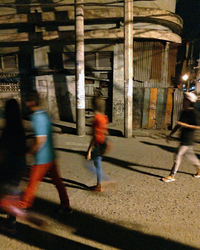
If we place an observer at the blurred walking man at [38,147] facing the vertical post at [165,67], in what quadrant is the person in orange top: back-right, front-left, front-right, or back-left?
front-right

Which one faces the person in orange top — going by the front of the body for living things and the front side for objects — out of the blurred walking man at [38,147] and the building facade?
the building facade

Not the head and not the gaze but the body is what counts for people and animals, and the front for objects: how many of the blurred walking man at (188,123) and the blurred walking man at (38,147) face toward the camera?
0

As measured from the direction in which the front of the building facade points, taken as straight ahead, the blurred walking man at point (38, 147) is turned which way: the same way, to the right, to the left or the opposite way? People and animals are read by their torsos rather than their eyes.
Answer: to the right

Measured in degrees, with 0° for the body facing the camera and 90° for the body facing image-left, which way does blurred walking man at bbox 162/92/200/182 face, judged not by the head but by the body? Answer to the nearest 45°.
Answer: approximately 90°

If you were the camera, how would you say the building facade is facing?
facing the viewer

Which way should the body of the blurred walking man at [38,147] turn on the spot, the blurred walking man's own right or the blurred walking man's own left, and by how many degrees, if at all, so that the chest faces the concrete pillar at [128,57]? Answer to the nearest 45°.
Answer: approximately 135° to the blurred walking man's own right

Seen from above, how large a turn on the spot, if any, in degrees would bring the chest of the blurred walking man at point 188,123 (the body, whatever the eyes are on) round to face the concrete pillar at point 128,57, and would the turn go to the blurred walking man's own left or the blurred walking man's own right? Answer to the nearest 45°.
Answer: approximately 45° to the blurred walking man's own right

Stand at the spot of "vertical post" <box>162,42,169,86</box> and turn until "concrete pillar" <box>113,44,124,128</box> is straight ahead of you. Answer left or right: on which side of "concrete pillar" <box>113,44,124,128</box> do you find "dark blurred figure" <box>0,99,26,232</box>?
left

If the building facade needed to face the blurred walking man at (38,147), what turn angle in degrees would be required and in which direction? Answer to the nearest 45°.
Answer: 0° — it already faces them

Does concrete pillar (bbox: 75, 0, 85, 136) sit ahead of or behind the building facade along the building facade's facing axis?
ahead

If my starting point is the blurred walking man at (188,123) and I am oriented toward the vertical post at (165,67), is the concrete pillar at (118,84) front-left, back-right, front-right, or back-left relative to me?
front-left

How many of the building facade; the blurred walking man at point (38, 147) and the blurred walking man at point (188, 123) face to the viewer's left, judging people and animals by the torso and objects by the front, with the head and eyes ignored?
2
